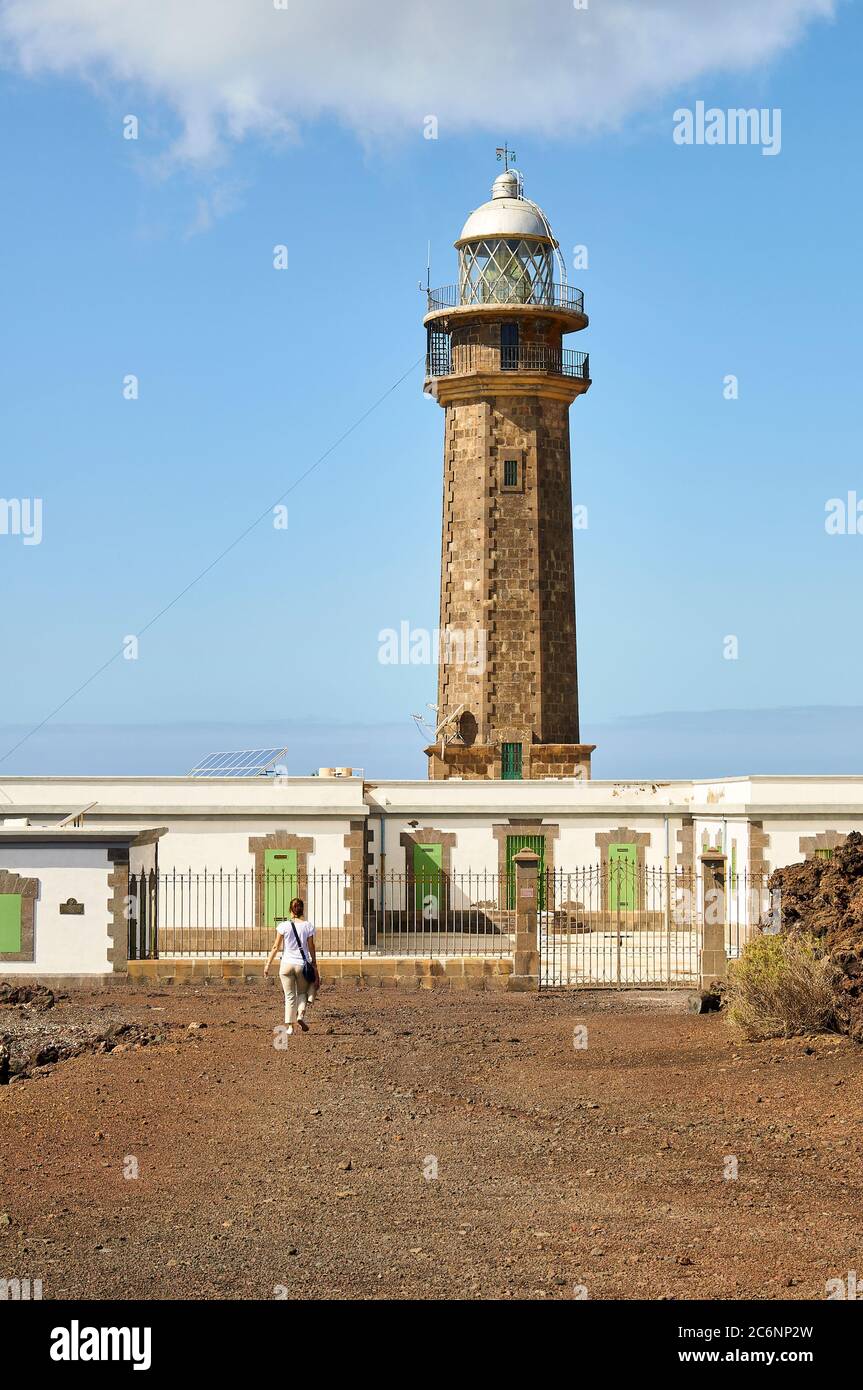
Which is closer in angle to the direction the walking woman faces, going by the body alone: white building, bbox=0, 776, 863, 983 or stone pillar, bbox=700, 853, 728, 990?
the white building

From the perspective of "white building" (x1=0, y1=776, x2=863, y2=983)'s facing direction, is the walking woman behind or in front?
in front

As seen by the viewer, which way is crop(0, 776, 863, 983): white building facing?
toward the camera

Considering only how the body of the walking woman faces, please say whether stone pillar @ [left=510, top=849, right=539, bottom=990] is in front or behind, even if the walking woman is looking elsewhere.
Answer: in front

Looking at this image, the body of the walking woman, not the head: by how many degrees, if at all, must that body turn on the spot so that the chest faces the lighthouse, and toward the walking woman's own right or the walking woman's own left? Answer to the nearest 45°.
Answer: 0° — they already face it

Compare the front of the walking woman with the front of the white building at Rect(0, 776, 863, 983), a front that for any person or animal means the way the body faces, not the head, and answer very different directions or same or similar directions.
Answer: very different directions

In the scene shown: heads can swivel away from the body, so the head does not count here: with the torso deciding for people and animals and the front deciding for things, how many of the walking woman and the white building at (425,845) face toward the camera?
1

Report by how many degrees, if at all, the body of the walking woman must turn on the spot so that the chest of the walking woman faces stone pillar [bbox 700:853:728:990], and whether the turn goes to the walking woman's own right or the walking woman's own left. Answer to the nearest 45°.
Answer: approximately 45° to the walking woman's own right

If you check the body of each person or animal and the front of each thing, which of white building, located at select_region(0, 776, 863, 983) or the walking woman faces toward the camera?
the white building

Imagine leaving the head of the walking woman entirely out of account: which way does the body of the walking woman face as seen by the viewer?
away from the camera

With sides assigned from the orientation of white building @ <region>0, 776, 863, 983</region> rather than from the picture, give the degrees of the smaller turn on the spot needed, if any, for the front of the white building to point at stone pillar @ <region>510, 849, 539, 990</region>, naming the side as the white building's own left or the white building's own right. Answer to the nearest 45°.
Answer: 0° — it already faces it

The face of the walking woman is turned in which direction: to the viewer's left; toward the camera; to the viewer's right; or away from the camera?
away from the camera
